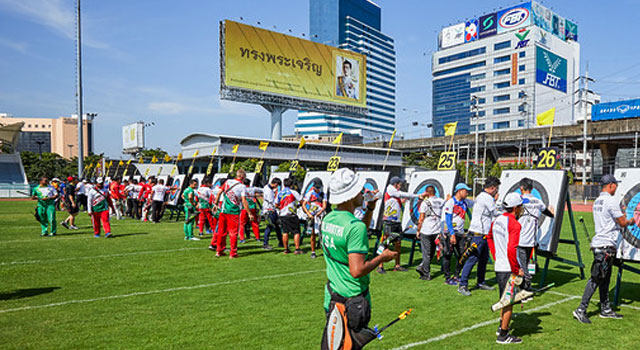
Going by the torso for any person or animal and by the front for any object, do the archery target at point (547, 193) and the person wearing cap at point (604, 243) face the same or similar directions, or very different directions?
very different directions

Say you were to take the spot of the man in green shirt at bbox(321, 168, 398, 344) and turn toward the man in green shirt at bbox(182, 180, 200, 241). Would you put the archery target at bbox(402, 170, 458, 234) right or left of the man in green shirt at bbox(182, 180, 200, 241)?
right

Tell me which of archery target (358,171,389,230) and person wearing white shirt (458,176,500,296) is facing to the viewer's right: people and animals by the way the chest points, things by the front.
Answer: the person wearing white shirt

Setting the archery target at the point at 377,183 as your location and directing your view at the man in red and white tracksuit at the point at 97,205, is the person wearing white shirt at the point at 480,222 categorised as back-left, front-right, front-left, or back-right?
back-left

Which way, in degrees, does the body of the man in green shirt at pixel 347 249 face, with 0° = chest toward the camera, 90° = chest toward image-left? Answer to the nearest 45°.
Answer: approximately 225°

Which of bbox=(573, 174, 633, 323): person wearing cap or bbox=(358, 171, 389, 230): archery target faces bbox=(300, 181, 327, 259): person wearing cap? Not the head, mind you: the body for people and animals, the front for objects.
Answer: the archery target

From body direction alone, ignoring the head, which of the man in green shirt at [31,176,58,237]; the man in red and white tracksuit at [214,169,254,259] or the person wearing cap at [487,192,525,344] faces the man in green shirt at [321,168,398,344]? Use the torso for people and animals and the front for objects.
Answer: the man in green shirt at [31,176,58,237]

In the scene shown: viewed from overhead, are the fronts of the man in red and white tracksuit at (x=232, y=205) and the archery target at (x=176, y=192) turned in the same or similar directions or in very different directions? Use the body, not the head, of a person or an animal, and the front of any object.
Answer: very different directions

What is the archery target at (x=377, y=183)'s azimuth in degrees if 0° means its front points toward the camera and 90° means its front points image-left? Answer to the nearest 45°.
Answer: approximately 45°

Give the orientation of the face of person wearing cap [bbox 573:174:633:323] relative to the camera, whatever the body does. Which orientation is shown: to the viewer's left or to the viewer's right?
to the viewer's right
